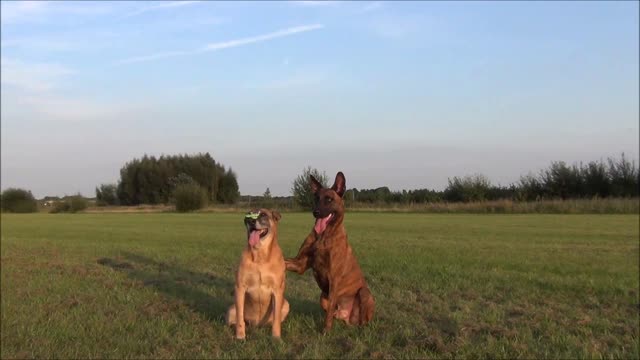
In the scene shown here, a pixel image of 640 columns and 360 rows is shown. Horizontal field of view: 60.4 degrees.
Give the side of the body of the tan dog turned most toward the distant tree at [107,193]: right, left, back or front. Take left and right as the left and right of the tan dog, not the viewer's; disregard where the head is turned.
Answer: back

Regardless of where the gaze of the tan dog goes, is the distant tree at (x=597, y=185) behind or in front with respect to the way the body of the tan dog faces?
behind

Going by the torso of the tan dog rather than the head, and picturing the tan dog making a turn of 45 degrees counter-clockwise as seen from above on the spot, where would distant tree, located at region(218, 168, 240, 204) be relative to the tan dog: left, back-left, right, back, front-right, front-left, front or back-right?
back-left

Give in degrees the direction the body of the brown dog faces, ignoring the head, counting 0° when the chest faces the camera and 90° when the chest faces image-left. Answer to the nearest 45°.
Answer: approximately 45°

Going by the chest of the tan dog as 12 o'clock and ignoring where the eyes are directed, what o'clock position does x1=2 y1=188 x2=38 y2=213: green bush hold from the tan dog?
The green bush is roughly at 5 o'clock from the tan dog.

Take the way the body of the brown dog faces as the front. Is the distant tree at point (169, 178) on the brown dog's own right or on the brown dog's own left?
on the brown dog's own right
